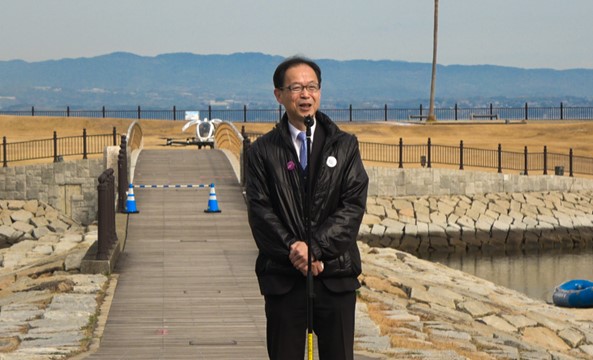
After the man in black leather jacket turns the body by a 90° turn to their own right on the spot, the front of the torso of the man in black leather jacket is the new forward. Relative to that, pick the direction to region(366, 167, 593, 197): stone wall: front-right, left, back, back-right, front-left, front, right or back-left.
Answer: right

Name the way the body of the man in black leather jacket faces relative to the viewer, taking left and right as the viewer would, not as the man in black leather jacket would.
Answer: facing the viewer

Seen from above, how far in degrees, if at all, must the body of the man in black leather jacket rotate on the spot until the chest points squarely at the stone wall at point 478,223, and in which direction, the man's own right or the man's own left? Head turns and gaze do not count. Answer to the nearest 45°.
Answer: approximately 180°

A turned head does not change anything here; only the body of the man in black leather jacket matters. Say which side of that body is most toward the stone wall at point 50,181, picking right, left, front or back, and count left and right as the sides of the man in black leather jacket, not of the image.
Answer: back

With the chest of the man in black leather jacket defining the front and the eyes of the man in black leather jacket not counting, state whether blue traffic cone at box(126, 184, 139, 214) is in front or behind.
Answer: behind
